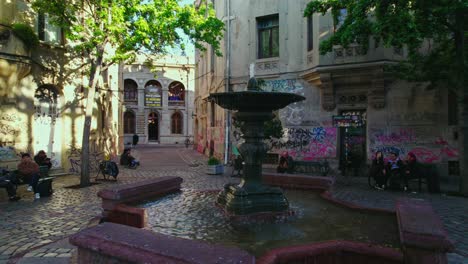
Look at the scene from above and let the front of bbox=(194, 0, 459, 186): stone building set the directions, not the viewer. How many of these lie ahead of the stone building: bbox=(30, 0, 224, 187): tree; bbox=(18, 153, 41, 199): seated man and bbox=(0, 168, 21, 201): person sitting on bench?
3

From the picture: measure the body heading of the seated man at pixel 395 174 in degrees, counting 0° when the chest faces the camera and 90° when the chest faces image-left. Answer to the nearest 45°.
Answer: approximately 0°

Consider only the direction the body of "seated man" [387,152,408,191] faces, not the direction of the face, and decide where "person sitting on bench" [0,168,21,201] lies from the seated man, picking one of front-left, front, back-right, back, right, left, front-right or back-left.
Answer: front-right

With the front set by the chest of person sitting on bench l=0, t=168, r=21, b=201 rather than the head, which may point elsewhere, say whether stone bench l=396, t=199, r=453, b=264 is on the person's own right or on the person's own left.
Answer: on the person's own right

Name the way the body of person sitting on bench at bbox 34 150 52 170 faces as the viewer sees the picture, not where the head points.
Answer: to the viewer's right

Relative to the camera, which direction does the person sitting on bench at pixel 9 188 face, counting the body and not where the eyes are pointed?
to the viewer's right

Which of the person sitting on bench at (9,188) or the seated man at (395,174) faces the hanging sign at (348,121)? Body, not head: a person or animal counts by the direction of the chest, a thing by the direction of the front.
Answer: the person sitting on bench

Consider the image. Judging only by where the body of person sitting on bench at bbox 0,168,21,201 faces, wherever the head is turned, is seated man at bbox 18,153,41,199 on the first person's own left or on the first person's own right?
on the first person's own left

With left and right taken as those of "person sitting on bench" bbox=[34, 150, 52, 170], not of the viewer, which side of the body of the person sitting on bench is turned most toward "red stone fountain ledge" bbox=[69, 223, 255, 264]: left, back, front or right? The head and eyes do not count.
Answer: right

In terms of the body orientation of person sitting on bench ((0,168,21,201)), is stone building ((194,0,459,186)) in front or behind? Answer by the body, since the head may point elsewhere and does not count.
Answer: in front

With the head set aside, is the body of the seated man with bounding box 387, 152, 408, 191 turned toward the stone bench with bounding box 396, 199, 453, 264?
yes

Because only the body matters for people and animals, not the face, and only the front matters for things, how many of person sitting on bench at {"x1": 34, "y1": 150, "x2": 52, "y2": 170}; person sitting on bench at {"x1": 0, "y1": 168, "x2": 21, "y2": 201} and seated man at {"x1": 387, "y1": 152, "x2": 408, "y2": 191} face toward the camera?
1

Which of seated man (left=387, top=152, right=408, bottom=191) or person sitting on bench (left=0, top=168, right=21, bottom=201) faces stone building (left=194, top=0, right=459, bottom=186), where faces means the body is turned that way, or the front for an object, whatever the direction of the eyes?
the person sitting on bench

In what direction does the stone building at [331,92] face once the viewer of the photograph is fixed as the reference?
facing the viewer and to the left of the viewer
